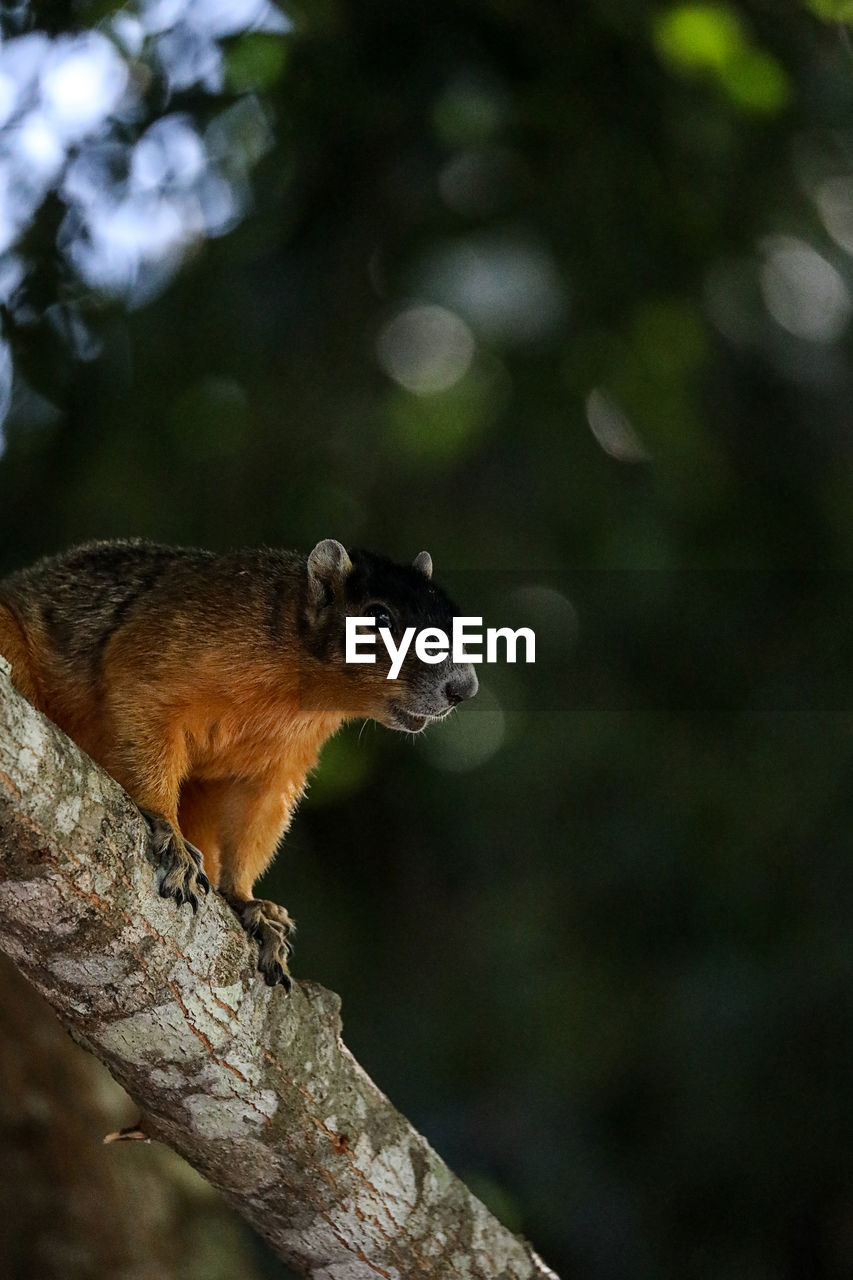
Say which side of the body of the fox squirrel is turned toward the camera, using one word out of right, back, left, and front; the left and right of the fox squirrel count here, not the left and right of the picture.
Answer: right
